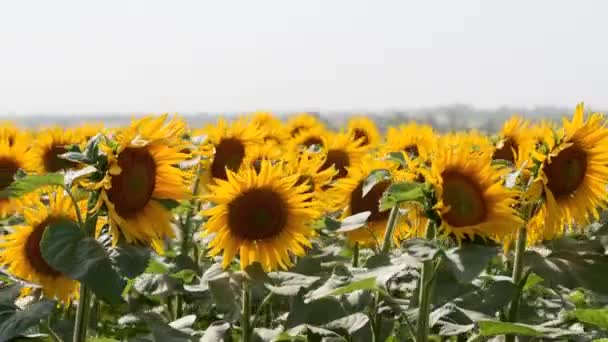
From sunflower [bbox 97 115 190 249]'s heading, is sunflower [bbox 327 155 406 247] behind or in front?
behind

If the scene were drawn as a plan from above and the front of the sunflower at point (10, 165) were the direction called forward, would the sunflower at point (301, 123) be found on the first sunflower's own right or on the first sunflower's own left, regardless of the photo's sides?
on the first sunflower's own left

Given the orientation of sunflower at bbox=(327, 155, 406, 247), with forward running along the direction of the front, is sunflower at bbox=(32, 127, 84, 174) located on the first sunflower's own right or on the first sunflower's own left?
on the first sunflower's own right

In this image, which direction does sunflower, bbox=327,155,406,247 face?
toward the camera

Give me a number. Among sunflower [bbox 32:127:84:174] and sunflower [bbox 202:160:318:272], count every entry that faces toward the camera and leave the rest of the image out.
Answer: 2

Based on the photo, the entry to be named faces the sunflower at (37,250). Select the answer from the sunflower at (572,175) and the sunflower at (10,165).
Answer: the sunflower at (10,165)

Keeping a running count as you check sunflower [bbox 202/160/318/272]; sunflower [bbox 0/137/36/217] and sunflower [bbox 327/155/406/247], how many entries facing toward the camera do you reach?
3

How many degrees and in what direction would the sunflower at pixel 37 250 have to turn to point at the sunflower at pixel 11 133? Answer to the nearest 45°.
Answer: approximately 180°

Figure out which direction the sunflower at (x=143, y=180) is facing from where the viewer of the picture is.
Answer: facing the viewer and to the left of the viewer

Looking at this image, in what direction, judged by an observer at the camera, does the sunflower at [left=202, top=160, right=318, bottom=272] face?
facing the viewer

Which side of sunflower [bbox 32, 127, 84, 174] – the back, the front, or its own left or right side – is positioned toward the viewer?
front

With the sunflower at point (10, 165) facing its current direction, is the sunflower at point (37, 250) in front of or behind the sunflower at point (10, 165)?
in front
